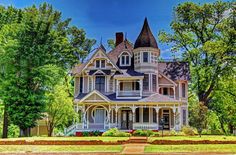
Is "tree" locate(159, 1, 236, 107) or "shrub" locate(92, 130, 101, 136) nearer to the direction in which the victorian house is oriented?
the shrub

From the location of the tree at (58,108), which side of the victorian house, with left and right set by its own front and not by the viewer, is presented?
right

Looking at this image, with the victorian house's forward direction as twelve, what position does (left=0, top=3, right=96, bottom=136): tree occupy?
The tree is roughly at 2 o'clock from the victorian house.

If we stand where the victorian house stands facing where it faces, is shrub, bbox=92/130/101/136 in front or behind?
in front

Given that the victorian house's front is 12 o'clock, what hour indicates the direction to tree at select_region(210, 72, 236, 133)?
The tree is roughly at 8 o'clock from the victorian house.

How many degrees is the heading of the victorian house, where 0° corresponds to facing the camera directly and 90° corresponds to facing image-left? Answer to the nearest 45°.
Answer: approximately 0°

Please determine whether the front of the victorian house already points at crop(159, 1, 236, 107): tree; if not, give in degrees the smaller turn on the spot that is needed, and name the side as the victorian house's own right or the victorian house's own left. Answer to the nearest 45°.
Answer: approximately 135° to the victorian house's own left
